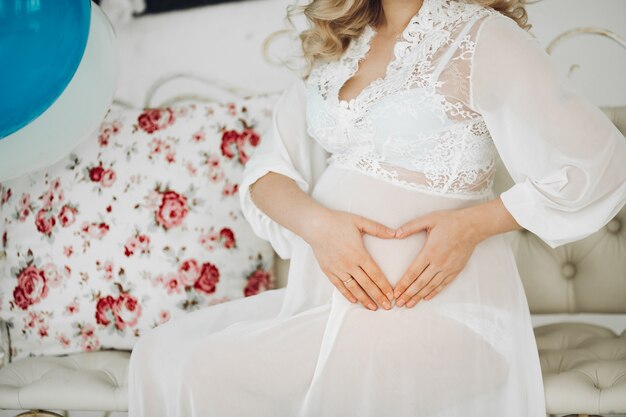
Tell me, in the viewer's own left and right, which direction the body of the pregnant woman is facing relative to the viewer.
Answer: facing the viewer and to the left of the viewer

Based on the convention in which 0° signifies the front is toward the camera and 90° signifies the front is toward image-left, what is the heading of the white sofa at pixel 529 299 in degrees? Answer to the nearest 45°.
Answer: approximately 0°

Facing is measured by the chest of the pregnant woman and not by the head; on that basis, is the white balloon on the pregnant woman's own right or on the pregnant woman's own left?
on the pregnant woman's own right

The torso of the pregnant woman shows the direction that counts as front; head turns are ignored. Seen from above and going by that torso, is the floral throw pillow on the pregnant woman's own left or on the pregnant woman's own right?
on the pregnant woman's own right

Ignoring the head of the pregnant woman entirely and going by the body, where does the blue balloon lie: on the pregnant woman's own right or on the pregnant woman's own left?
on the pregnant woman's own right
